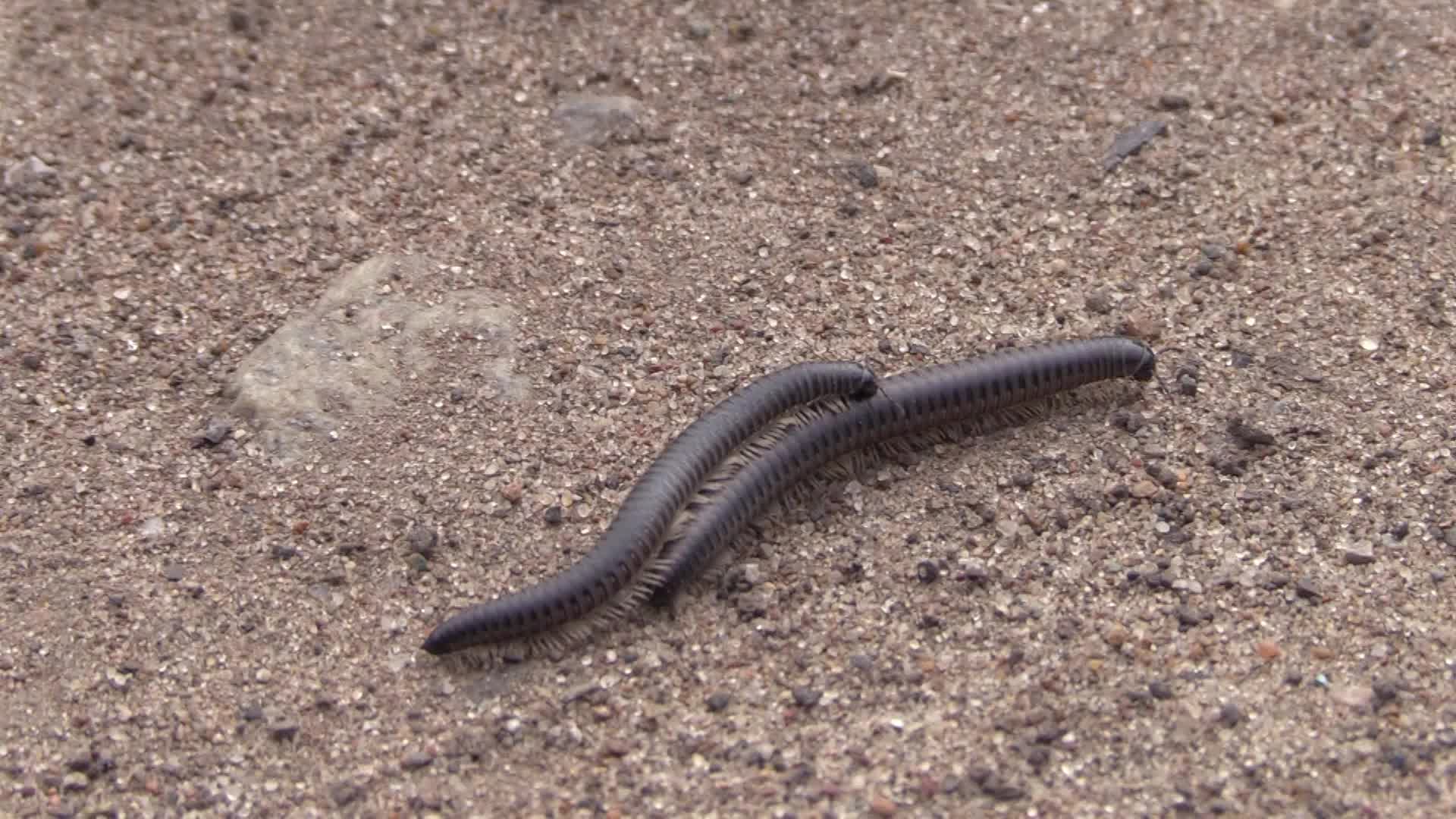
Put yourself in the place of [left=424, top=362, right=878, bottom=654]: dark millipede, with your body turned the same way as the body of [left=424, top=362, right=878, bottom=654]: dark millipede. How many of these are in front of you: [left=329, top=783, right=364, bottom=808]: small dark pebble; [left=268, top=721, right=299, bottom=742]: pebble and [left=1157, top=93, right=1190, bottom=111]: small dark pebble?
1

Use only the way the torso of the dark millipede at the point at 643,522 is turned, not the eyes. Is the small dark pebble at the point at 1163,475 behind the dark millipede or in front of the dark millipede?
in front

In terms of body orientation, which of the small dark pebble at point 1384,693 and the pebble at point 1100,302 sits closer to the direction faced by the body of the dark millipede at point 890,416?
the pebble

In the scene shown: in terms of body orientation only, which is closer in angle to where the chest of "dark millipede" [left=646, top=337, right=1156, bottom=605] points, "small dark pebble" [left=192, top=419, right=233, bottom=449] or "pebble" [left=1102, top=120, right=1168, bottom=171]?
the pebble

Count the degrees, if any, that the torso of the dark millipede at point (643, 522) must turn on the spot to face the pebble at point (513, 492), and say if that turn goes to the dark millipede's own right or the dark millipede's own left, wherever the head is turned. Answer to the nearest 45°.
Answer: approximately 90° to the dark millipede's own left

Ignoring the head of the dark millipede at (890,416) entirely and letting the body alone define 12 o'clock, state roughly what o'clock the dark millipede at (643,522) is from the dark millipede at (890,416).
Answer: the dark millipede at (643,522) is roughly at 6 o'clock from the dark millipede at (890,416).

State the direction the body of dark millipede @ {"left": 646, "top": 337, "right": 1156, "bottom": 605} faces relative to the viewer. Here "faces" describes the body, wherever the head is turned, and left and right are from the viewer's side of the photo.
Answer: facing away from the viewer and to the right of the viewer

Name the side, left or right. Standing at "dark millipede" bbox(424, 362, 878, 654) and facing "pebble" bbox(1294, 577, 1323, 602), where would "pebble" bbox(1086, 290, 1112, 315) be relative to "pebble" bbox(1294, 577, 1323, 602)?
left

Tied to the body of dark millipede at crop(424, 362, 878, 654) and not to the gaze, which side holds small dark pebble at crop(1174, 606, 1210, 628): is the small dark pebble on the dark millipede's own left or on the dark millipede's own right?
on the dark millipede's own right

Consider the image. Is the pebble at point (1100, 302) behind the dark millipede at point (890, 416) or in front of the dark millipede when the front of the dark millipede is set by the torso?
in front

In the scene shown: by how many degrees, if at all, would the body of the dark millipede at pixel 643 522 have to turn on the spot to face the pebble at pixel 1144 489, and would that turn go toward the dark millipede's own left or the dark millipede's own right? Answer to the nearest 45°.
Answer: approximately 45° to the dark millipede's own right

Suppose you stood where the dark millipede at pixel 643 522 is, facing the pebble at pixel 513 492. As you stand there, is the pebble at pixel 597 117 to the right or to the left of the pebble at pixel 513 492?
right

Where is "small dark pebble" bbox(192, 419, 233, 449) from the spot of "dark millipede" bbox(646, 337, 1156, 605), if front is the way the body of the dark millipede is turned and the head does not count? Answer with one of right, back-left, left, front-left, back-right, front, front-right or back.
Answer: back-left

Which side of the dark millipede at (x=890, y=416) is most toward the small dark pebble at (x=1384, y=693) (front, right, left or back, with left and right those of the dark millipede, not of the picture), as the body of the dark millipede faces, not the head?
right

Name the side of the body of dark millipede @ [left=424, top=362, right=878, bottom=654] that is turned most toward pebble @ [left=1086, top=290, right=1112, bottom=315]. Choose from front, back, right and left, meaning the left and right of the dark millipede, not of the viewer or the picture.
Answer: front

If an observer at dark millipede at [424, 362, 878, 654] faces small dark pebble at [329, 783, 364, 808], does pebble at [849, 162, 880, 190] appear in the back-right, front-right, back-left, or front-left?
back-right

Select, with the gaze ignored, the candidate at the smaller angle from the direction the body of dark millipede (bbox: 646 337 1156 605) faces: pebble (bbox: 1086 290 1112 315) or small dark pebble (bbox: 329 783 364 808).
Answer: the pebble

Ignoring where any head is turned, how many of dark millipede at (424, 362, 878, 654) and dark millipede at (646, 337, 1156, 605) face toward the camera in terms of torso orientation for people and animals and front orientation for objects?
0

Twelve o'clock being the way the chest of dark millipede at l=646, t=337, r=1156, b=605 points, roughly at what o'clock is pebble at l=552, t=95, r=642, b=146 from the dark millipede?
The pebble is roughly at 9 o'clock from the dark millipede.

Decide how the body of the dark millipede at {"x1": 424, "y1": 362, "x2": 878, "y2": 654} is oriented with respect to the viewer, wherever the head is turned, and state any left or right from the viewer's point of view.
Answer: facing away from the viewer and to the right of the viewer
